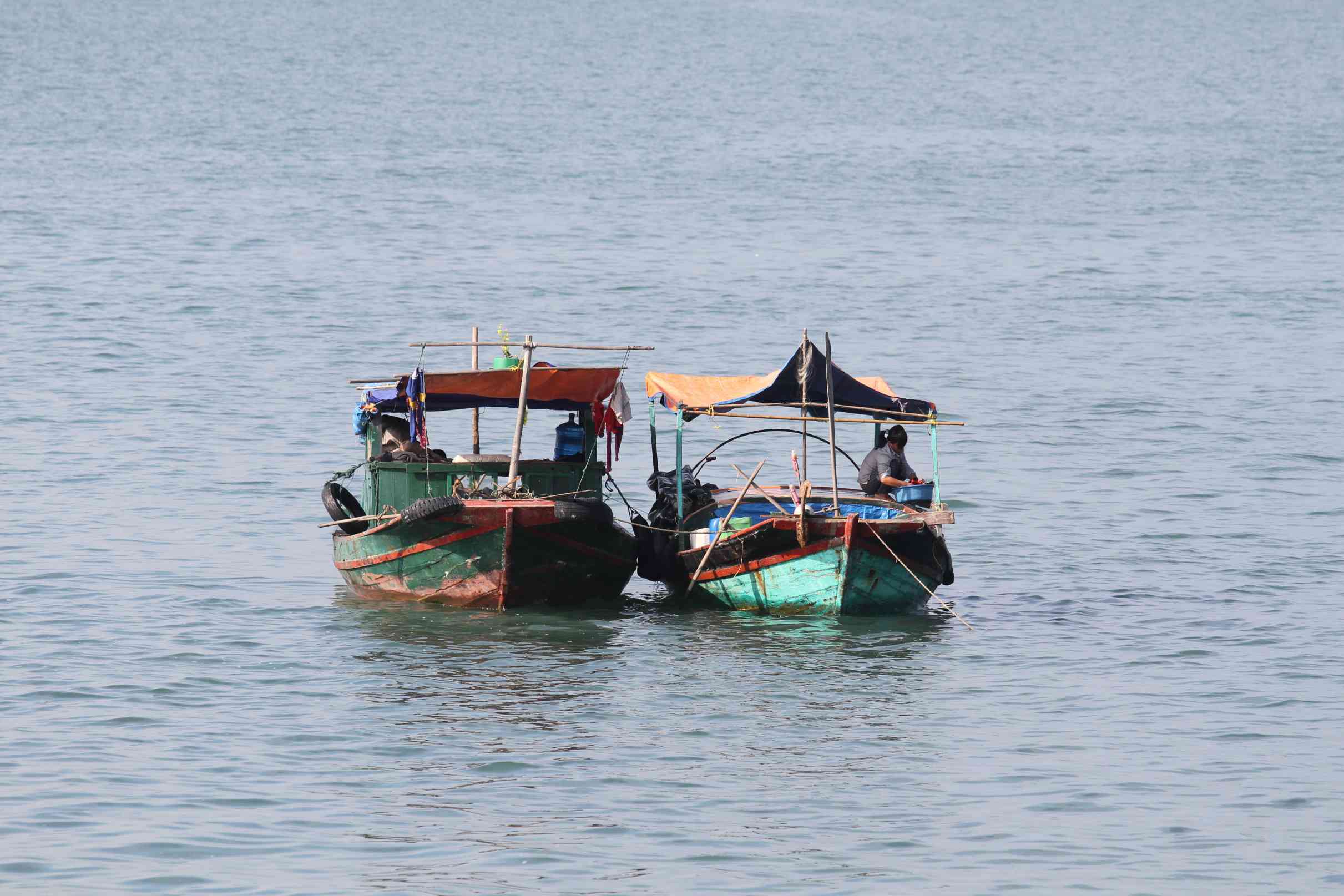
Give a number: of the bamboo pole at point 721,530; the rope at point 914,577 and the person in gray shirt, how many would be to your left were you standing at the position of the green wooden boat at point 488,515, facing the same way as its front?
3

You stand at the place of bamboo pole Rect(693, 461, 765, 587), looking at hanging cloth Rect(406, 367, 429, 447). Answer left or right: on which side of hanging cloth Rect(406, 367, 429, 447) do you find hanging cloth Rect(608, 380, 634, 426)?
right

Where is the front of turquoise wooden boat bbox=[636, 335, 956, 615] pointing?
toward the camera

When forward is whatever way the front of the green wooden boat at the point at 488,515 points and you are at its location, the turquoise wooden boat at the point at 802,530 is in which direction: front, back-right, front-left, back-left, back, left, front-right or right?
left

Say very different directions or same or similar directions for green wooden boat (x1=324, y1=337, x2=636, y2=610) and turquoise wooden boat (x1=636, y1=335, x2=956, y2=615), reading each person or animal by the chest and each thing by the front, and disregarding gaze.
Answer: same or similar directions

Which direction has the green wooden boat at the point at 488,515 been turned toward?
toward the camera

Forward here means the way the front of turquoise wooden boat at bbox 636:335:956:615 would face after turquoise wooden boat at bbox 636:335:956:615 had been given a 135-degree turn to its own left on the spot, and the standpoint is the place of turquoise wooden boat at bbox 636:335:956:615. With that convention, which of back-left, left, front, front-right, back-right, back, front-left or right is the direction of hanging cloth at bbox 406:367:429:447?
back-left

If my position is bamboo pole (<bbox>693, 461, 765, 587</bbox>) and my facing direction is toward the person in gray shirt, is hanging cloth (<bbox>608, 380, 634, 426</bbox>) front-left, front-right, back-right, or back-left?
back-left

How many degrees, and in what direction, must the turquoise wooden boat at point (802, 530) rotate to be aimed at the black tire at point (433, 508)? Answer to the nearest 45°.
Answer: approximately 90° to its right
